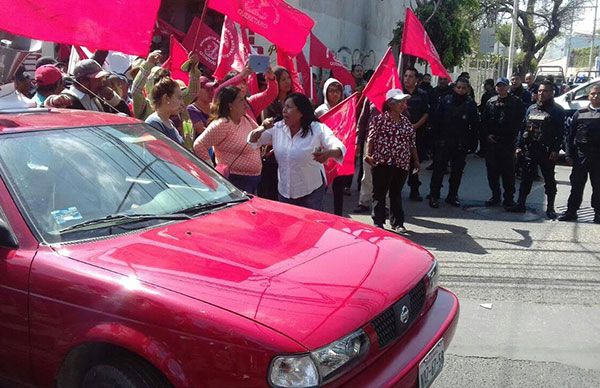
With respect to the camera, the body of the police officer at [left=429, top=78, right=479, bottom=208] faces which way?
toward the camera

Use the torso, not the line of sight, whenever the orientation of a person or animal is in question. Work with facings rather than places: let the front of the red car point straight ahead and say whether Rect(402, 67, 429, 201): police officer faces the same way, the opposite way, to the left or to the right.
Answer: to the right

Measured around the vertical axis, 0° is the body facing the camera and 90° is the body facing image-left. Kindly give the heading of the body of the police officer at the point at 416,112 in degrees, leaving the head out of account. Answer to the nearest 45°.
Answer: approximately 45°

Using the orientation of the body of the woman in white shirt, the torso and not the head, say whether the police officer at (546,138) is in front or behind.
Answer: behind

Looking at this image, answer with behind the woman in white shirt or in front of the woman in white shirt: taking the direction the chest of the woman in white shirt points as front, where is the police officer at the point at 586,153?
behind

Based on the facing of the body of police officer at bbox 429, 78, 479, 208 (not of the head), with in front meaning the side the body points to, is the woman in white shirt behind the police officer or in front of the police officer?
in front

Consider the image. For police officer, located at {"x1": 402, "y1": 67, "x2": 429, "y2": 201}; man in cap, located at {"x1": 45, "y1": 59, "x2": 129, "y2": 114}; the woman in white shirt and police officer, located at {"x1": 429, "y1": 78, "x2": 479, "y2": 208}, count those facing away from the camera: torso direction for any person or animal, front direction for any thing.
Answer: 0

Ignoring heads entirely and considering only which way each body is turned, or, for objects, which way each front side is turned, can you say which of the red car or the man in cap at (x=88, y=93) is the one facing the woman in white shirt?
the man in cap

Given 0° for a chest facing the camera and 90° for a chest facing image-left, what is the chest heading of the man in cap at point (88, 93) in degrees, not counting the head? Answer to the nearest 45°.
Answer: approximately 315°

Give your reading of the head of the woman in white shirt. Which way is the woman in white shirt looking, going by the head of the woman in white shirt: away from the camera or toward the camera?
toward the camera

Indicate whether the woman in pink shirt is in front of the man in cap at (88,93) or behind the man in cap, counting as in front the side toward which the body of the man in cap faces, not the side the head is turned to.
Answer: in front

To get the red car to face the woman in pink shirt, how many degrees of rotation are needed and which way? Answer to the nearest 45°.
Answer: approximately 135° to its left

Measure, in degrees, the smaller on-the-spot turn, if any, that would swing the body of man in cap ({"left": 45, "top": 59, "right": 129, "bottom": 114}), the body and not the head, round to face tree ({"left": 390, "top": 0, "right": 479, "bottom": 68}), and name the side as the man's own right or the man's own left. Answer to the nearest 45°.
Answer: approximately 90° to the man's own left

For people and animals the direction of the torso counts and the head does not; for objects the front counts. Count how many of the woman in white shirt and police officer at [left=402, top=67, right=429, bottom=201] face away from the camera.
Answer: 0

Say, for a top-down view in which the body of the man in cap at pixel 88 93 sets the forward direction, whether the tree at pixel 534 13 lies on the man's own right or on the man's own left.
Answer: on the man's own left

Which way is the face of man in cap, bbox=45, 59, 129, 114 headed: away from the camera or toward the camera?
toward the camera
